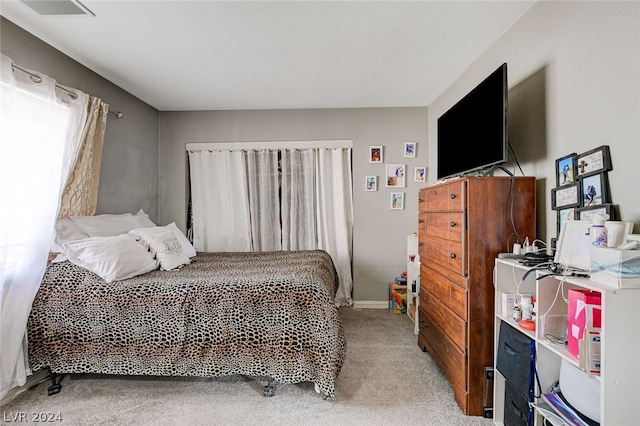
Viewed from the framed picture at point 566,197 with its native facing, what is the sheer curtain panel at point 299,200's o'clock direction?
The sheer curtain panel is roughly at 2 o'clock from the framed picture.

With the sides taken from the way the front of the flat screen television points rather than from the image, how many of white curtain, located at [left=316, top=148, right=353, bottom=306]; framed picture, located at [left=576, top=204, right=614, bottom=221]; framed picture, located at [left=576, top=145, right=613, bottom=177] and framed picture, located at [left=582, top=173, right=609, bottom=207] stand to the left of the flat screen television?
3

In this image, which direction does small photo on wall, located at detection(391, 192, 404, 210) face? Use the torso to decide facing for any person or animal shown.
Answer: toward the camera

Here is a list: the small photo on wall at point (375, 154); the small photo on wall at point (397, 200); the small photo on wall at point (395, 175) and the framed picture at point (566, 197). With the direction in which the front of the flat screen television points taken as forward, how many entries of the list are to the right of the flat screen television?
3

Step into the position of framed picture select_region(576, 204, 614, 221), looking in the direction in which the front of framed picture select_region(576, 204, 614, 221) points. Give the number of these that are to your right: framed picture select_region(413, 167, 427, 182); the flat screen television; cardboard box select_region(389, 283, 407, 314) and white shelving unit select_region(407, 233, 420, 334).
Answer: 4

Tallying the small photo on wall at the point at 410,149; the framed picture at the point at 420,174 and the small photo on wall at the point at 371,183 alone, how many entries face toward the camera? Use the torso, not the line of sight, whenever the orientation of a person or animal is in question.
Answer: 3

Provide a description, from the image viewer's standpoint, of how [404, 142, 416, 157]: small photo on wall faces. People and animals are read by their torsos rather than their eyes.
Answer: facing the viewer

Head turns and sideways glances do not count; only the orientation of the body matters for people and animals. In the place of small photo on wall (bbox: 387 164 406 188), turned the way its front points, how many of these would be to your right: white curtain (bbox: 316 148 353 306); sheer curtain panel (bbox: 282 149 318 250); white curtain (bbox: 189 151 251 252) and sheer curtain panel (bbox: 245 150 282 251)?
4

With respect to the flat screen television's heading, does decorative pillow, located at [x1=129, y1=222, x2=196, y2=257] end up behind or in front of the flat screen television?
in front

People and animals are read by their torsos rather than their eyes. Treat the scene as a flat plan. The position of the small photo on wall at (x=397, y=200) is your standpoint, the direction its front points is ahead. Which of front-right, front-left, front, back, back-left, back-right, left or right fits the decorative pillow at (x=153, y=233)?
front-right
